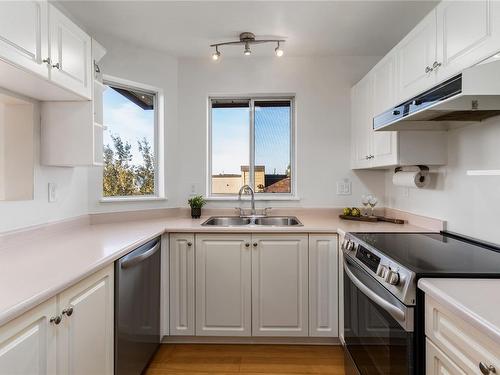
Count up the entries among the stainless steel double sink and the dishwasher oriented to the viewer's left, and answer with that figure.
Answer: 0

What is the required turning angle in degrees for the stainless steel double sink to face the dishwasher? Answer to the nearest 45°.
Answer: approximately 45° to its right

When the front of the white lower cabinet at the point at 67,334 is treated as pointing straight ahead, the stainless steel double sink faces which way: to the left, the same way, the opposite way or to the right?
to the right

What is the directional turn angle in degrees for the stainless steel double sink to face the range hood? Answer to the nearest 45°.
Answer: approximately 45° to its left

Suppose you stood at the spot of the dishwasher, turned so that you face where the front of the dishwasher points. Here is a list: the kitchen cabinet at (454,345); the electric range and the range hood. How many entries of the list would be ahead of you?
3

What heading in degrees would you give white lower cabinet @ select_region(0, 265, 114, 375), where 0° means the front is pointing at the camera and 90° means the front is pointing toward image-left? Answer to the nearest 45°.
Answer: approximately 315°

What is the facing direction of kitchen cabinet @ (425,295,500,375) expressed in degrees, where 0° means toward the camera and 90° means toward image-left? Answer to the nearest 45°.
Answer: approximately 45°

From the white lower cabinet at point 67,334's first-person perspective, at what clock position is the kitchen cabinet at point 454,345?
The kitchen cabinet is roughly at 12 o'clock from the white lower cabinet.

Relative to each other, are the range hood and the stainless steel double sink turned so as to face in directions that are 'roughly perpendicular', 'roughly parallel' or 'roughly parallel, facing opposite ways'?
roughly perpendicular
